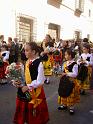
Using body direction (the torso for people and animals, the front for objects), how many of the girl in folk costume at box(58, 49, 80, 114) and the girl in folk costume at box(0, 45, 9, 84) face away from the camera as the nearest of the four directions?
0

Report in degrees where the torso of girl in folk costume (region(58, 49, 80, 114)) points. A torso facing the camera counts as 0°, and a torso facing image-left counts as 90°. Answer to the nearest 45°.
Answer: approximately 45°

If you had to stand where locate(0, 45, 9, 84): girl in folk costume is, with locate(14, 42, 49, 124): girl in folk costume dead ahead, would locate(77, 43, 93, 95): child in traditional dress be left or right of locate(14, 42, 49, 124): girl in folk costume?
left

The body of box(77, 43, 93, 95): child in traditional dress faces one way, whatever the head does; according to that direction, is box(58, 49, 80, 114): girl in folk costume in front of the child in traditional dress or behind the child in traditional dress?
in front

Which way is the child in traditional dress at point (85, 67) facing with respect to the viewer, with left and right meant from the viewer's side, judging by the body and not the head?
facing the viewer and to the left of the viewer

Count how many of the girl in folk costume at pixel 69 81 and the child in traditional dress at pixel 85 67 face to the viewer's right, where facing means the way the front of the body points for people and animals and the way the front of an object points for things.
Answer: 0

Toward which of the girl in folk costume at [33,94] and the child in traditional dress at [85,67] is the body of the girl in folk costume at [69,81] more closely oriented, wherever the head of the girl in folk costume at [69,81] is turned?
the girl in folk costume

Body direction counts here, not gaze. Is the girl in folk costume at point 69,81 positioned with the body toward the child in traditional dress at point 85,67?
no

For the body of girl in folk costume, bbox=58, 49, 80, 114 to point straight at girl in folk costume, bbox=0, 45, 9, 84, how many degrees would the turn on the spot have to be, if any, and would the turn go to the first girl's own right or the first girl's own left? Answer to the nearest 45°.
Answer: approximately 90° to the first girl's own right

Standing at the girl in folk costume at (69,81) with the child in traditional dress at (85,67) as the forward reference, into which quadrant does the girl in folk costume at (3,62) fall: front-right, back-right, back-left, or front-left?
front-left

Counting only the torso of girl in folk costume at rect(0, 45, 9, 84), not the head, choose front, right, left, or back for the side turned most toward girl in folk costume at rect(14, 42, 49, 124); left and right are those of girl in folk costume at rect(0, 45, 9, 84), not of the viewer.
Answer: left

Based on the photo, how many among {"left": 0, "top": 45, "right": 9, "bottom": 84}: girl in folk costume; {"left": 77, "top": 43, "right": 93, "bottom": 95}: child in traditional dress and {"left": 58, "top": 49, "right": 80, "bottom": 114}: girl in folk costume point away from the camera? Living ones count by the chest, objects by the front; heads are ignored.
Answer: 0

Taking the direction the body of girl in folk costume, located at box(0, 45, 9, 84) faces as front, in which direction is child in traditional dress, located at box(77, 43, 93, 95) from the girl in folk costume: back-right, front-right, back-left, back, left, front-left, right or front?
back-left

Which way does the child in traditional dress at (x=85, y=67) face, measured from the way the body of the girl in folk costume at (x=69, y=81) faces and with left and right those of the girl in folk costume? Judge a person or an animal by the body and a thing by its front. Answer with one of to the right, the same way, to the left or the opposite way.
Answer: the same way

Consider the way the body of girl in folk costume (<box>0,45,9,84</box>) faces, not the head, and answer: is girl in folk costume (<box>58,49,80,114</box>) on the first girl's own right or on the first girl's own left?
on the first girl's own left
